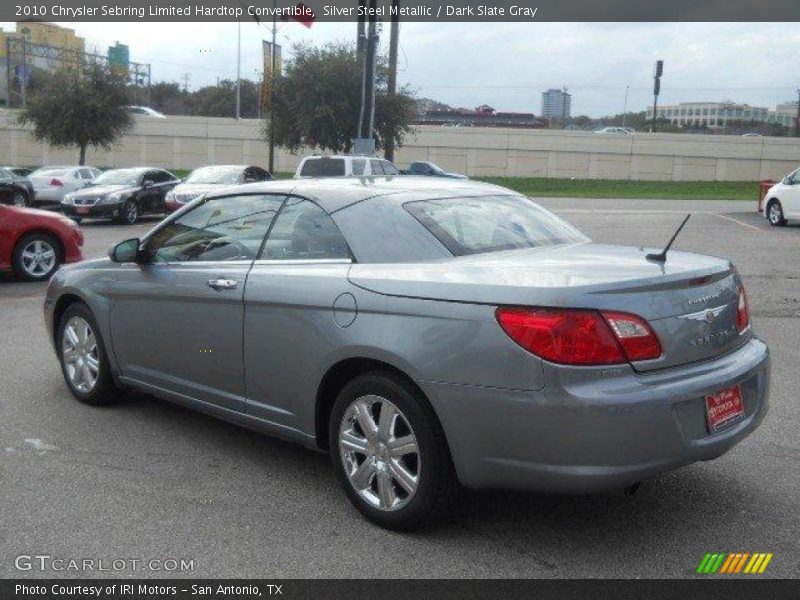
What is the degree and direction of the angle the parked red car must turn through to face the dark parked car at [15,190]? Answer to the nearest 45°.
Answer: approximately 90° to its left

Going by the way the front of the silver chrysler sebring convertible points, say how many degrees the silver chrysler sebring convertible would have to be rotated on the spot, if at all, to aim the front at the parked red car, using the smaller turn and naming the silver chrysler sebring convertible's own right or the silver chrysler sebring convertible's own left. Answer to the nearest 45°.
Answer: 0° — it already faces it

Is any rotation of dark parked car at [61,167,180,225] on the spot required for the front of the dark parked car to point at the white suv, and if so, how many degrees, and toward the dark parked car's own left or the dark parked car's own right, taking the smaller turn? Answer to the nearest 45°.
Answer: approximately 90° to the dark parked car's own left

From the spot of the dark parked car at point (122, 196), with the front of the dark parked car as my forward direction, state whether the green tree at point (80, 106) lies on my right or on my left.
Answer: on my right

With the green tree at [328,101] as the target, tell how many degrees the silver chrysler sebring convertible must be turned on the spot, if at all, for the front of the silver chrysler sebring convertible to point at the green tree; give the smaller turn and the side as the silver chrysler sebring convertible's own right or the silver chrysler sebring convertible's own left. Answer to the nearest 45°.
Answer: approximately 45° to the silver chrysler sebring convertible's own right

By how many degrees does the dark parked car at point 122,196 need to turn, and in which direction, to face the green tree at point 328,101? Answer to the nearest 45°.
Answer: approximately 180°

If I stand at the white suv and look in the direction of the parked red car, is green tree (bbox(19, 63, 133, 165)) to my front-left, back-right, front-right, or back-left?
back-right

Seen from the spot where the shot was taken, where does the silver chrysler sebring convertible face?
facing away from the viewer and to the left of the viewer

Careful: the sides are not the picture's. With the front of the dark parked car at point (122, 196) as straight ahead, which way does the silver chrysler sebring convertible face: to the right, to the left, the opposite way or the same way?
to the right

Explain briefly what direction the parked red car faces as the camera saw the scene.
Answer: facing to the right of the viewer
